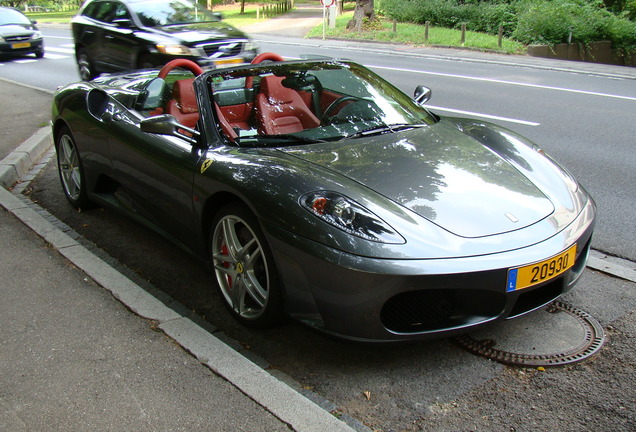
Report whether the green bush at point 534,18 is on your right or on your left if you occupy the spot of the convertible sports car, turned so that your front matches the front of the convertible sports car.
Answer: on your left

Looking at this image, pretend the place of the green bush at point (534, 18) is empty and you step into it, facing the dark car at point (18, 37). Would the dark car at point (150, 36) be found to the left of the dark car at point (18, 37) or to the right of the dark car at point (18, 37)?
left

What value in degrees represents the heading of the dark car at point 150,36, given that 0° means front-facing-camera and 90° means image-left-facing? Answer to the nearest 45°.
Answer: approximately 315°

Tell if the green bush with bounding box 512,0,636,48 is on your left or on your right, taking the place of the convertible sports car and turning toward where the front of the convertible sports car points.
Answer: on your left

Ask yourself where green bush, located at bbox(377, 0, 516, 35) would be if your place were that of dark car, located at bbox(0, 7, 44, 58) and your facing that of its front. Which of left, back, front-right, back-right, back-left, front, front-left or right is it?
front-left

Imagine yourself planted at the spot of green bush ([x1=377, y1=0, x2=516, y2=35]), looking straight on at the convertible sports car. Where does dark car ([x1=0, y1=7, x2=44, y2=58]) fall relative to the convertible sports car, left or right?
right

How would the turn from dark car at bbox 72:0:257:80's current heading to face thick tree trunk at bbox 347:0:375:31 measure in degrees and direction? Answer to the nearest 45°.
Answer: approximately 90° to its left

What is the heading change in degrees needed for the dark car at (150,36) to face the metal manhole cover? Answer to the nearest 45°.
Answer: approximately 45° to its right

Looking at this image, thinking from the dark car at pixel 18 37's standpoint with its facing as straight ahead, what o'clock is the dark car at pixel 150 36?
the dark car at pixel 150 36 is roughly at 1 o'clock from the dark car at pixel 18 37.

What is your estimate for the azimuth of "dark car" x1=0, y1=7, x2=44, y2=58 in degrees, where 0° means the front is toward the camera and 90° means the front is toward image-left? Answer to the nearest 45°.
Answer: approximately 315°
